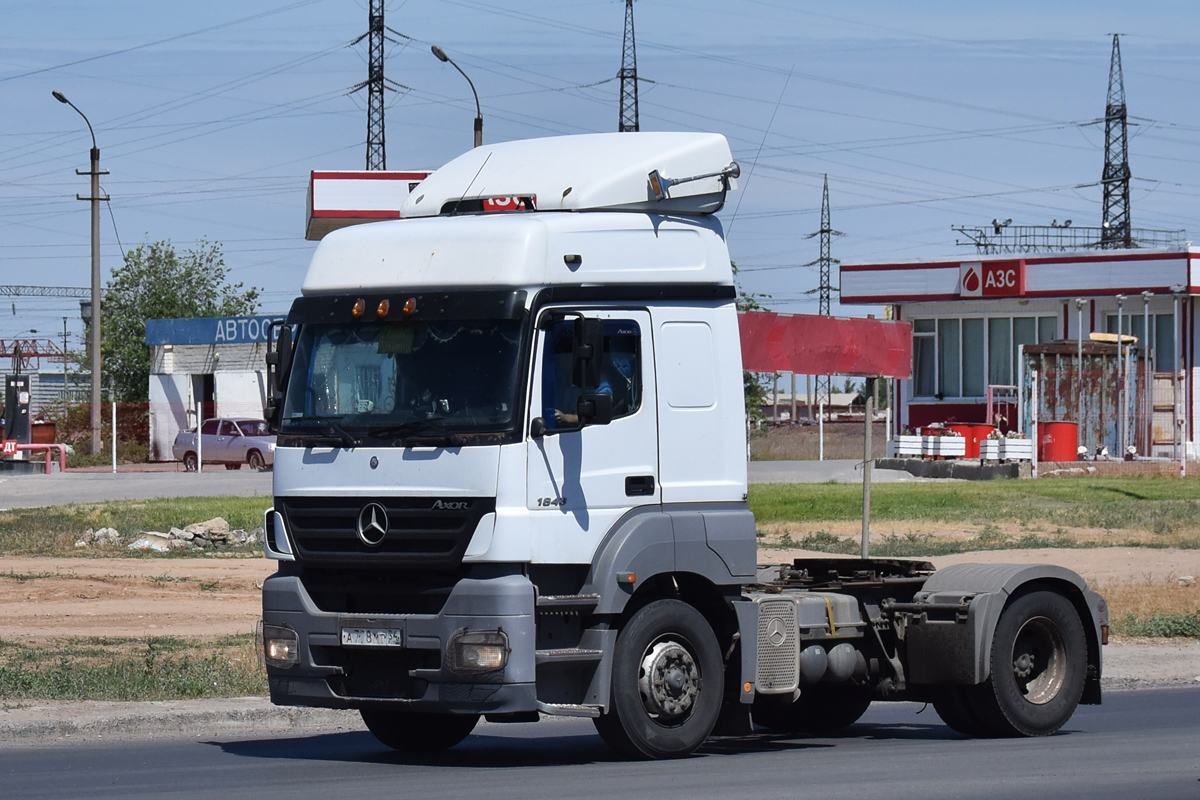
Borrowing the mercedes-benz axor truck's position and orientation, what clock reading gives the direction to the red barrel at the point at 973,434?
The red barrel is roughly at 5 o'clock from the mercedes-benz axor truck.

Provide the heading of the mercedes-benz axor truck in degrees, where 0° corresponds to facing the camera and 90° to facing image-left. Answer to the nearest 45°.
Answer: approximately 45°

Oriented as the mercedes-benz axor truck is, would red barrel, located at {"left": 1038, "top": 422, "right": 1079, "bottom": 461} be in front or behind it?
behind
